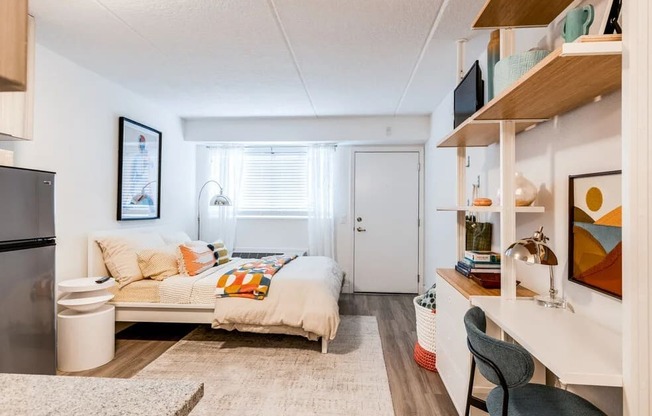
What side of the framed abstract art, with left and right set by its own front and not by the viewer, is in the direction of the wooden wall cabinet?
front

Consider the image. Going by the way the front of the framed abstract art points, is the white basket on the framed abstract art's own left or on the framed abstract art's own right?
on the framed abstract art's own right

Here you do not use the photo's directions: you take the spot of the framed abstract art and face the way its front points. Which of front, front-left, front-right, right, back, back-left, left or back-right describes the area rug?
front-right

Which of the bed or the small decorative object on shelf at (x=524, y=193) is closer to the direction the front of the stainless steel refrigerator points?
the small decorative object on shelf

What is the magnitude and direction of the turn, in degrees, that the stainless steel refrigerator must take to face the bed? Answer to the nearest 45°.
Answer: approximately 45° to its left

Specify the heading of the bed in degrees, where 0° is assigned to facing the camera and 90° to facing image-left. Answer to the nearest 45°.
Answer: approximately 270°

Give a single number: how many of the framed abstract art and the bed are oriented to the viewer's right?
1

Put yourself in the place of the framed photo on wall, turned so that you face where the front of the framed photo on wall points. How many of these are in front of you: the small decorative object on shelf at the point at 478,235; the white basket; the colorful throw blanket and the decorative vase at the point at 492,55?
4

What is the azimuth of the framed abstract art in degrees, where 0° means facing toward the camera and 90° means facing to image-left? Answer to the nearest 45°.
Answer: approximately 45°

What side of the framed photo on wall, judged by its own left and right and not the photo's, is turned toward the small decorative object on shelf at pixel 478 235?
front

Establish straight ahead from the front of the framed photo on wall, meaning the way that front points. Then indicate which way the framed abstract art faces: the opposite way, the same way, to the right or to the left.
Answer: the opposite way

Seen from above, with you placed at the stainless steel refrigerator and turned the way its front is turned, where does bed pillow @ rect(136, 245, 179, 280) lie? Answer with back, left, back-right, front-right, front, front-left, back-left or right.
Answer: left

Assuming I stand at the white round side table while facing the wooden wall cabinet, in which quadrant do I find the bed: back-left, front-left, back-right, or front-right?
back-left

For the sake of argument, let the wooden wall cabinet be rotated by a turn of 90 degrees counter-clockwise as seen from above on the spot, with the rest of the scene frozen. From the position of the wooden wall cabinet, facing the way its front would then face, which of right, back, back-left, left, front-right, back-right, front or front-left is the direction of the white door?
front-right

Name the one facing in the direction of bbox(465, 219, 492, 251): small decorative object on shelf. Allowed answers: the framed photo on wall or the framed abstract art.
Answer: the framed photo on wall
